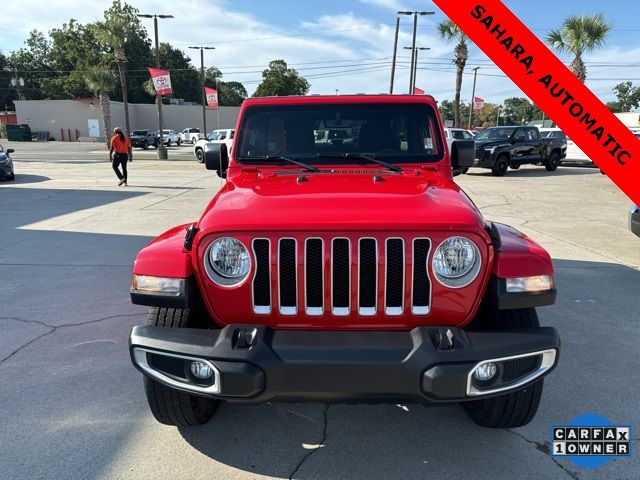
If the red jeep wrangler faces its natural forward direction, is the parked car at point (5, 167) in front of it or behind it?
behind

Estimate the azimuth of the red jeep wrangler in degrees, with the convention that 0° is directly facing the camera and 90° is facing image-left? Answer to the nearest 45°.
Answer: approximately 0°

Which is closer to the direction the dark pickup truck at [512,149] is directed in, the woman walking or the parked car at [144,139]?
the woman walking

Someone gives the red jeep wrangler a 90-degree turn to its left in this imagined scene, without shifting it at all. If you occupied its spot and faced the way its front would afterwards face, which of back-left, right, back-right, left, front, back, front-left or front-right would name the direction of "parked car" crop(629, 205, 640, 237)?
front-left

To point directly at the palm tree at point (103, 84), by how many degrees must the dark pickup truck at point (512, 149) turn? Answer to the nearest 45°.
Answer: approximately 90° to its right

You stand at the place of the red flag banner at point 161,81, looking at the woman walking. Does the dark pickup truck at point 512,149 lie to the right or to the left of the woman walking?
left

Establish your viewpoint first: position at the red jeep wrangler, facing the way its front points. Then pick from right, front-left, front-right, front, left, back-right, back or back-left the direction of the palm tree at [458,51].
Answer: back

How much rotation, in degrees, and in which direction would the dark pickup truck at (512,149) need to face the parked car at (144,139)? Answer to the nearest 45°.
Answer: approximately 90° to its right

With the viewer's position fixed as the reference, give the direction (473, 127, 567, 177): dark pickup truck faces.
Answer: facing the viewer and to the left of the viewer

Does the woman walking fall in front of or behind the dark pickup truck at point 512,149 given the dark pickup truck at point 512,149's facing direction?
in front

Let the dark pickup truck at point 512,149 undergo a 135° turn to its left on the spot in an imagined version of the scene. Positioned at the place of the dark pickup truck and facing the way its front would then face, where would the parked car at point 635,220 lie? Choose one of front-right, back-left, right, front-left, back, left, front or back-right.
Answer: right

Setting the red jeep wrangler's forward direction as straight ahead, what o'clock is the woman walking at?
The woman walking is roughly at 5 o'clock from the red jeep wrangler.

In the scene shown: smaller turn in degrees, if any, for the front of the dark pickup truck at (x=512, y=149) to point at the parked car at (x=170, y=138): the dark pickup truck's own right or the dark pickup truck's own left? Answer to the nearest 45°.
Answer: approximately 90° to the dark pickup truck's own right

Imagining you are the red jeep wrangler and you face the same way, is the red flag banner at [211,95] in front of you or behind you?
behind

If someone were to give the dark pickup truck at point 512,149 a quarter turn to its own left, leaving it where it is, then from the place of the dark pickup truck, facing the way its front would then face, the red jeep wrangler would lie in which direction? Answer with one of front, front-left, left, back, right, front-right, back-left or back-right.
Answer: front-right

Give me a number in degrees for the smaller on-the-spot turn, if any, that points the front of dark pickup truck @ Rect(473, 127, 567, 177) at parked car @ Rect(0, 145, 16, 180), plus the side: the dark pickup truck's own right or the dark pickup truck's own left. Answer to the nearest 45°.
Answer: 0° — it already faces it

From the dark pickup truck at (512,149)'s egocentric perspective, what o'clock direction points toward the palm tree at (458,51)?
The palm tree is roughly at 4 o'clock from the dark pickup truck.
